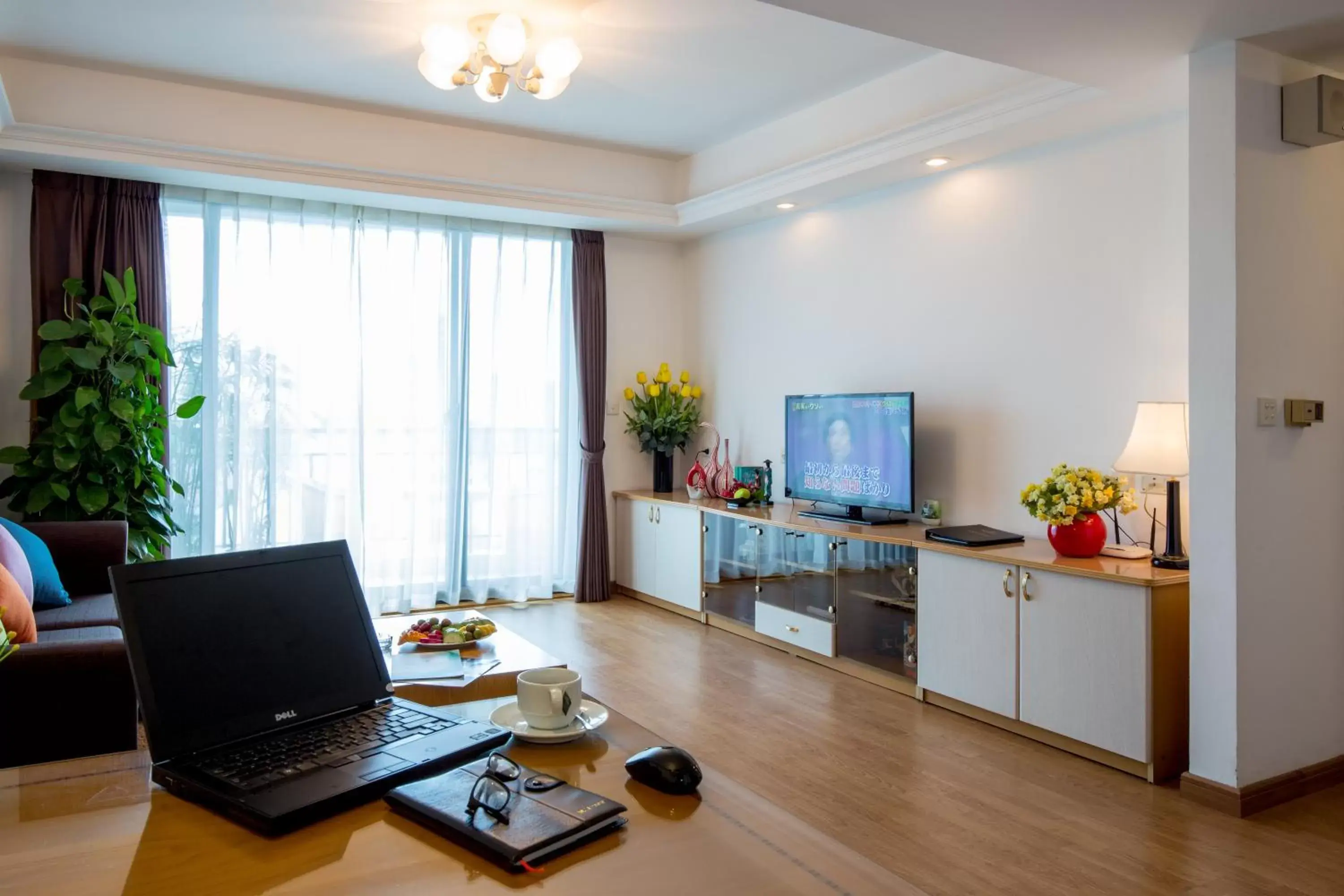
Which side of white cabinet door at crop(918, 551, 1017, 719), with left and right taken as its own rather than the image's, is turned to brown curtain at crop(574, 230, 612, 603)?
right

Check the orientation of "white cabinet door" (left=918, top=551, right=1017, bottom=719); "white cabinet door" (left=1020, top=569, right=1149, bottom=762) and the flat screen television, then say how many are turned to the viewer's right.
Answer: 0

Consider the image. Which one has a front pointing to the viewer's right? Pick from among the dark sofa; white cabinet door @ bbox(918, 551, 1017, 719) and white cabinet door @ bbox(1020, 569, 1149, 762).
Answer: the dark sofa

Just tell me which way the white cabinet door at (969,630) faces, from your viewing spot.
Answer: facing the viewer and to the left of the viewer

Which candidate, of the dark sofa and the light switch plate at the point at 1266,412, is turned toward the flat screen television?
the dark sofa

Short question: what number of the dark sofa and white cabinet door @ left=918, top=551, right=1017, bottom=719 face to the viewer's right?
1

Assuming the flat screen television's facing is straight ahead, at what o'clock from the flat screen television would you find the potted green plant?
The potted green plant is roughly at 1 o'clock from the flat screen television.

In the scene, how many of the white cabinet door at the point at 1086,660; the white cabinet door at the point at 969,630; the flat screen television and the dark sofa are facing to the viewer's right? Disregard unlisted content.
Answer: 1

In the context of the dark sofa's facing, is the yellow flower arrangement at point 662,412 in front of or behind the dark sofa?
in front

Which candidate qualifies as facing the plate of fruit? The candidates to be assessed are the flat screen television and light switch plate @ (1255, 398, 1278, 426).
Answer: the flat screen television

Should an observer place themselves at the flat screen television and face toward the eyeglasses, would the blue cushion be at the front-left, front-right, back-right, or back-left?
front-right

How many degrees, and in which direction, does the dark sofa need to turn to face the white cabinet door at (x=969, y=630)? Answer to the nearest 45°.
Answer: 0° — it already faces it

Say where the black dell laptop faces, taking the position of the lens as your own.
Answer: facing the viewer and to the right of the viewer

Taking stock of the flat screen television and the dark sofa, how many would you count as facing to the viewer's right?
1

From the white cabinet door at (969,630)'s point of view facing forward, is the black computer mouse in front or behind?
in front
